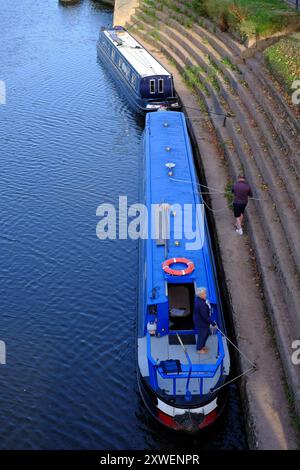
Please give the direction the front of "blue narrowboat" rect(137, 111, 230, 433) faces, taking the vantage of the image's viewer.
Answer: facing away from the viewer

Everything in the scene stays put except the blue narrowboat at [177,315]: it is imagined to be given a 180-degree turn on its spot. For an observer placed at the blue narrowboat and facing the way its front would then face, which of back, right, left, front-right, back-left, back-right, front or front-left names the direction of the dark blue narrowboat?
back
